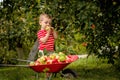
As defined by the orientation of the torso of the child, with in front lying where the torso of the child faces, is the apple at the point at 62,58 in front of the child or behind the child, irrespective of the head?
in front
